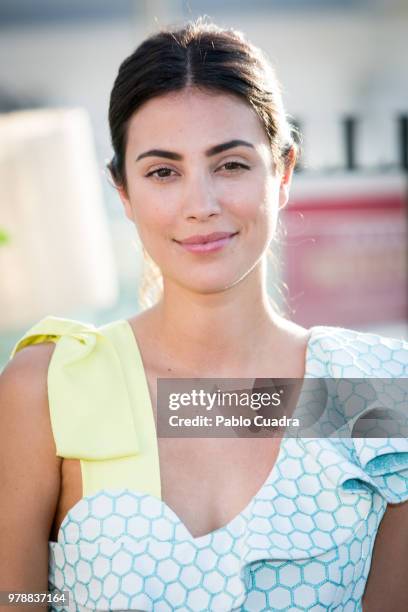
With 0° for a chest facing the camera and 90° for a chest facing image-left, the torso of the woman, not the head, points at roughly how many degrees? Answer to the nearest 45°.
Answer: approximately 0°
